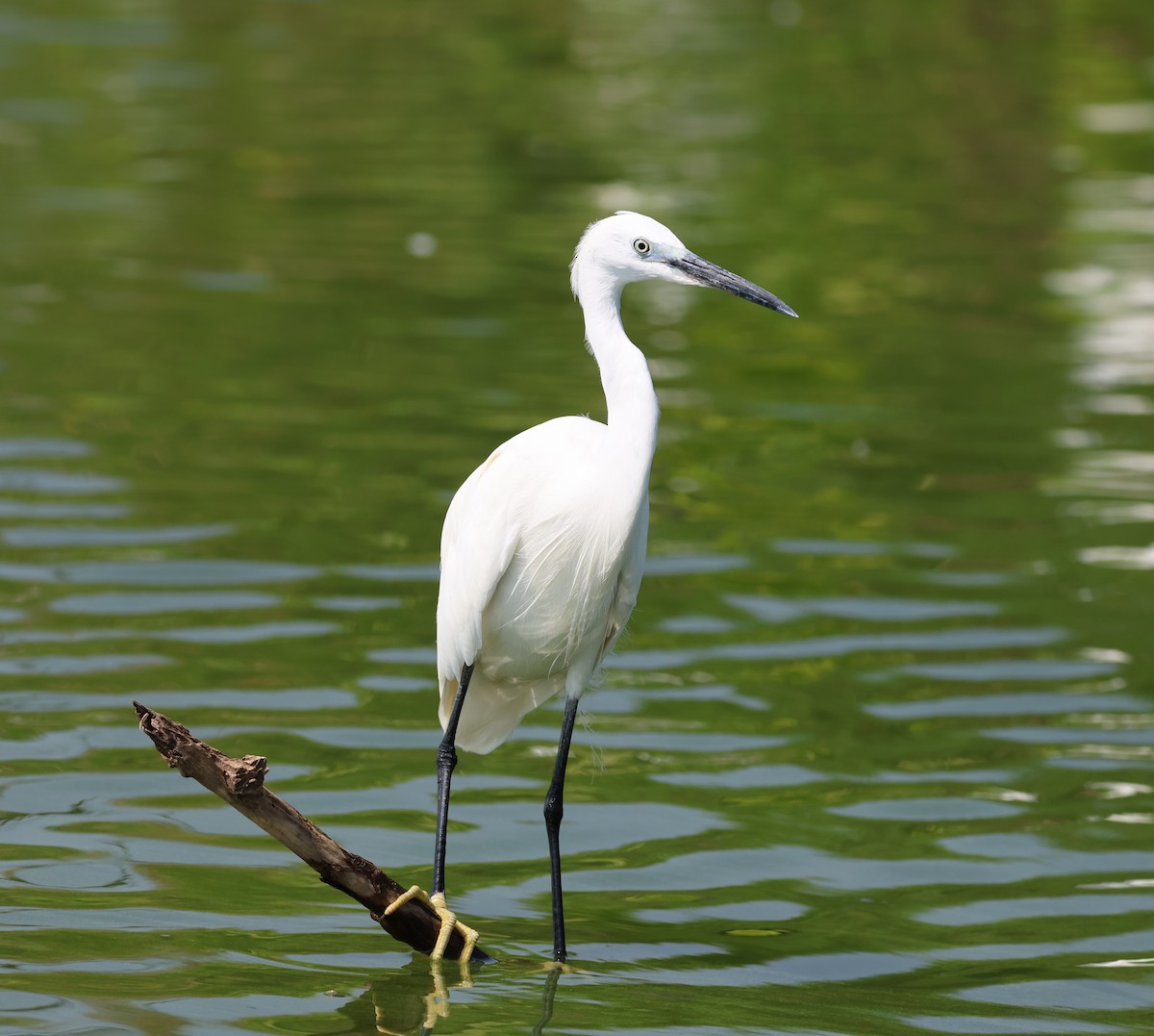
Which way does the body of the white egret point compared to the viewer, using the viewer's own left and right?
facing the viewer and to the right of the viewer
